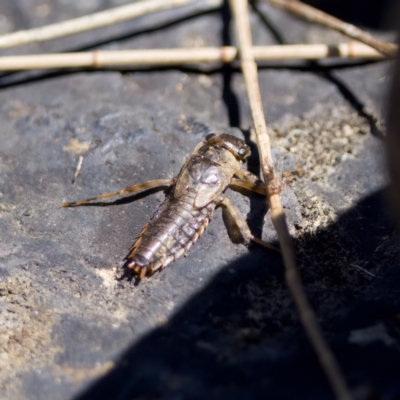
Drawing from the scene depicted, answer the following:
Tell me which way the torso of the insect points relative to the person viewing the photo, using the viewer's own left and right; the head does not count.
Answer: facing away from the viewer and to the right of the viewer
